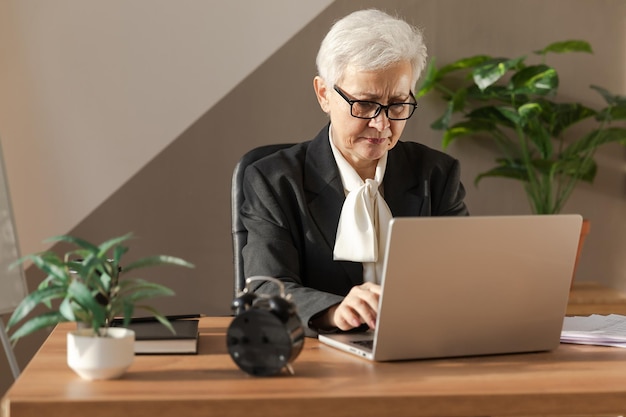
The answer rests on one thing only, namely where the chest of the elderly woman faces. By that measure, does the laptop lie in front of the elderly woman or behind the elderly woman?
in front

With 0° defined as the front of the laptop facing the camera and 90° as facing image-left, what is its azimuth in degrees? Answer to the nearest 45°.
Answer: approximately 135°

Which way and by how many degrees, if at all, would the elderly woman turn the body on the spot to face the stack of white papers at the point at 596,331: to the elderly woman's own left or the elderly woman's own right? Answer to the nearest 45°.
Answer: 0° — they already face it

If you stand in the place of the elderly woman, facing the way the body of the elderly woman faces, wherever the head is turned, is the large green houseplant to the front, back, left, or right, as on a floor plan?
left

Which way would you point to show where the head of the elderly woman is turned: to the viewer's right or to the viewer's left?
to the viewer's right

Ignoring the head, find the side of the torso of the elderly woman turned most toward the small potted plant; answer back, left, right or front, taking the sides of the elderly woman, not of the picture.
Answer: right

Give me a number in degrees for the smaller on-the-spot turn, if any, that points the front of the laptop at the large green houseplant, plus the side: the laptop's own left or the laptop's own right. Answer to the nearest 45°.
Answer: approximately 45° to the laptop's own right
